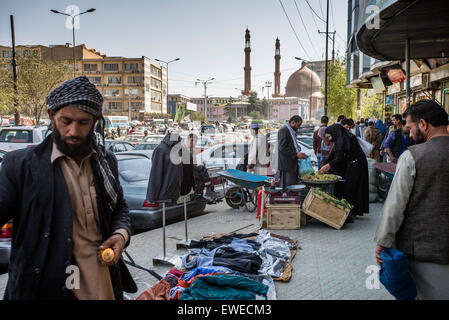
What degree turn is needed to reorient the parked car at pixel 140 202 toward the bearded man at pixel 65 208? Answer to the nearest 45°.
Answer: approximately 135° to its left

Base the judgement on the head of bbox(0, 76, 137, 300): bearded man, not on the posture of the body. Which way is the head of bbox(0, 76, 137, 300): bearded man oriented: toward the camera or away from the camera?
toward the camera

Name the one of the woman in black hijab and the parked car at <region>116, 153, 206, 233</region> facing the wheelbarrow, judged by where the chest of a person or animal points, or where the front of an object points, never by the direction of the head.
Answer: the woman in black hijab

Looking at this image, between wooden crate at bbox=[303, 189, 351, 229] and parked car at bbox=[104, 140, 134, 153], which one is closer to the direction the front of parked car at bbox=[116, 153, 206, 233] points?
the parked car

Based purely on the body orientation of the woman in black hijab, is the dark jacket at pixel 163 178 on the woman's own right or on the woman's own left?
on the woman's own left

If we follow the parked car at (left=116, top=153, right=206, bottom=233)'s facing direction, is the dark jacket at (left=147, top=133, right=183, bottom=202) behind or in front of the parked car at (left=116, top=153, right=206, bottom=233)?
behind

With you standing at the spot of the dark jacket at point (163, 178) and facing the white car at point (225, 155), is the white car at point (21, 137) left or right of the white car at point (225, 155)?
left

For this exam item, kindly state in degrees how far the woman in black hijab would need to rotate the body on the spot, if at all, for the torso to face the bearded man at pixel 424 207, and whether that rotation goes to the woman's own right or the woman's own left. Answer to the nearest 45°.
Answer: approximately 90° to the woman's own left

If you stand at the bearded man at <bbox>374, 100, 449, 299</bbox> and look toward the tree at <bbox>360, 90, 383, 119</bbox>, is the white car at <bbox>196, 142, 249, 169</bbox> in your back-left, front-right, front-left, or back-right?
front-left

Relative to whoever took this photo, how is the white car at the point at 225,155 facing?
facing to the left of the viewer

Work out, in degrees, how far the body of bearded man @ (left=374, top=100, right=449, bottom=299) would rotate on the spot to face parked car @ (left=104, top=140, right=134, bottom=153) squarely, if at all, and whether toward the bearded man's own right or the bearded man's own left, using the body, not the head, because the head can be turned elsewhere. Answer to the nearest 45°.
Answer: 0° — they already face it

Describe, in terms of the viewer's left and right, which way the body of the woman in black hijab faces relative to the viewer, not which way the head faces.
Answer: facing to the left of the viewer
